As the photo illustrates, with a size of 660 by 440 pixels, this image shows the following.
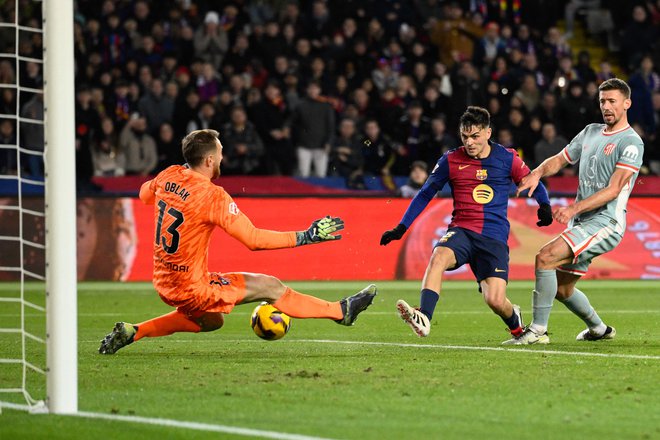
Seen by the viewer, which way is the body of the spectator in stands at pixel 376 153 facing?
toward the camera

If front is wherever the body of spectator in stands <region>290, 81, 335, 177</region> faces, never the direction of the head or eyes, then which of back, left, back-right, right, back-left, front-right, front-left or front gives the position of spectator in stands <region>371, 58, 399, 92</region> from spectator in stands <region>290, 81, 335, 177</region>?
back-left

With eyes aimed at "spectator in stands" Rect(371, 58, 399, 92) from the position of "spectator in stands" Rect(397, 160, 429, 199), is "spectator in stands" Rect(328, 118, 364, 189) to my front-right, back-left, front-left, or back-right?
front-left

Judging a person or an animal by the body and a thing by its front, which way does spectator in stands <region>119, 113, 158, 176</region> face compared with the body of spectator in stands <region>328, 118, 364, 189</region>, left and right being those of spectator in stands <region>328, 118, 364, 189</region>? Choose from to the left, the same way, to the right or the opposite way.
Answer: the same way

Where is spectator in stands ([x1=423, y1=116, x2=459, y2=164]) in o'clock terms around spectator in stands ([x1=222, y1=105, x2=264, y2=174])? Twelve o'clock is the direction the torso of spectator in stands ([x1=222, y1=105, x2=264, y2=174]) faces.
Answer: spectator in stands ([x1=423, y1=116, x2=459, y2=164]) is roughly at 9 o'clock from spectator in stands ([x1=222, y1=105, x2=264, y2=174]).

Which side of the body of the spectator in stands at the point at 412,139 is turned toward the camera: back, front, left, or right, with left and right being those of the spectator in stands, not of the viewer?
front

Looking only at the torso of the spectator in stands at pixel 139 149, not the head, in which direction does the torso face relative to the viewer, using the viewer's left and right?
facing the viewer

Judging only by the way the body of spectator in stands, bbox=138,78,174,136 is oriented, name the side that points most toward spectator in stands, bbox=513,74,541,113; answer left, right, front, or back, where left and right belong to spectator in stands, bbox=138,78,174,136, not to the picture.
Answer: left

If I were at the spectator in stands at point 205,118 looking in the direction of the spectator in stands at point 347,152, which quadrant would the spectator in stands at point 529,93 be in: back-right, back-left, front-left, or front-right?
front-left

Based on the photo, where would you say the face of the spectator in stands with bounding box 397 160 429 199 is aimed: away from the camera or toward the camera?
toward the camera

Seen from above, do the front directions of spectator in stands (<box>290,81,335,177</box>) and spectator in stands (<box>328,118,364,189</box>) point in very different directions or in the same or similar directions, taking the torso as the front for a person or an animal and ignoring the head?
same or similar directions

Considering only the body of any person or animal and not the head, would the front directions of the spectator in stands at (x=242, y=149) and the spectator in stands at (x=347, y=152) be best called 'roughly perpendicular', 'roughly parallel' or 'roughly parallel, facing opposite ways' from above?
roughly parallel

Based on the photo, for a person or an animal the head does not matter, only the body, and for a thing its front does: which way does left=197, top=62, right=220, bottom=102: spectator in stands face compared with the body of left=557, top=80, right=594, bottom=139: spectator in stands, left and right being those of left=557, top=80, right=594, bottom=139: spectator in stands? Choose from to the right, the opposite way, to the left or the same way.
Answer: the same way

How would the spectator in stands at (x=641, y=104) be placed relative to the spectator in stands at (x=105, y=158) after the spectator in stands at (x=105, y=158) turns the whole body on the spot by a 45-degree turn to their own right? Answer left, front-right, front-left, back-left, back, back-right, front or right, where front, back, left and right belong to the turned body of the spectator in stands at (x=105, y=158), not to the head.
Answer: back-left

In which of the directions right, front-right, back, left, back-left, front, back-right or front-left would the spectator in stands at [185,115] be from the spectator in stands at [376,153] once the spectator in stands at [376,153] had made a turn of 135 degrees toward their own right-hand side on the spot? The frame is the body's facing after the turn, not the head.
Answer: front-left

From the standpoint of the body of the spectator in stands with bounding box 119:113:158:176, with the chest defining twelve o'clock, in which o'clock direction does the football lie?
The football is roughly at 12 o'clock from the spectator in stands.
